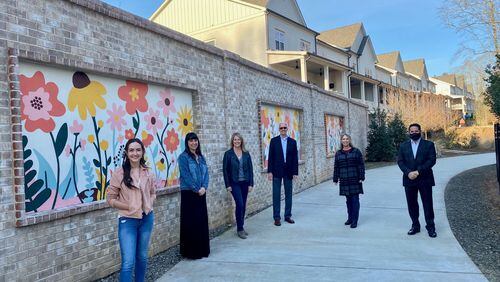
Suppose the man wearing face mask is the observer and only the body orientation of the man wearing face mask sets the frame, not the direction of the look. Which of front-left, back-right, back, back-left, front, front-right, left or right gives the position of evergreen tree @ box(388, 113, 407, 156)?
back

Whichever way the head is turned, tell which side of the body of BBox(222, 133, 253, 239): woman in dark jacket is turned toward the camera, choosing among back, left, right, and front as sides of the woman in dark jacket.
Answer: front

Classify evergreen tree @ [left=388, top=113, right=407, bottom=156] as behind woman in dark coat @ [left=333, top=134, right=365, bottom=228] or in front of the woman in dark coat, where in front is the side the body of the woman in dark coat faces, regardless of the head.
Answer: behind

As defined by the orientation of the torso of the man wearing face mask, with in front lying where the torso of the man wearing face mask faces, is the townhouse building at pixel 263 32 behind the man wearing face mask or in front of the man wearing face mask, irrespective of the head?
behind

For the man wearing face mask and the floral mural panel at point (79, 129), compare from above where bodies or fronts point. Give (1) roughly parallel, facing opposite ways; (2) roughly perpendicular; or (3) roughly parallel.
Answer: roughly perpendicular

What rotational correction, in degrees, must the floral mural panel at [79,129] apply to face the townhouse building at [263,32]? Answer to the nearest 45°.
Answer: approximately 90° to its left

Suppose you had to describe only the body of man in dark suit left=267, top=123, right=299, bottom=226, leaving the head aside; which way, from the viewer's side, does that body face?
toward the camera

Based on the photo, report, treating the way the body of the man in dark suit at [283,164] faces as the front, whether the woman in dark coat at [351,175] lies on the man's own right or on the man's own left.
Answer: on the man's own left

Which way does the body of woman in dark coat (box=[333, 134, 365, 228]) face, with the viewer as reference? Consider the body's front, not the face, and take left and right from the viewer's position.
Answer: facing the viewer

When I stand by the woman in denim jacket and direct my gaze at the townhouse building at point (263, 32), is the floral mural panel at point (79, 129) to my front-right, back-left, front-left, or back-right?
back-left

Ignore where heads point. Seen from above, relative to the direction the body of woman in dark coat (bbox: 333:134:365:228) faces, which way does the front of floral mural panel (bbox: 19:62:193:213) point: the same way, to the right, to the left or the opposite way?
to the left

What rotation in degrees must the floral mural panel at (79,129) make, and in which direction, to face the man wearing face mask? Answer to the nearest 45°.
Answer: approximately 45° to its left

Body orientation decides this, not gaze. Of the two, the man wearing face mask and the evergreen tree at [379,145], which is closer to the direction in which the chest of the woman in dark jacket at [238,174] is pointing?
the man wearing face mask

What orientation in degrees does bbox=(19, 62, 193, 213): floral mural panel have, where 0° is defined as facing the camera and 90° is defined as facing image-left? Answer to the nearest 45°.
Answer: approximately 315°

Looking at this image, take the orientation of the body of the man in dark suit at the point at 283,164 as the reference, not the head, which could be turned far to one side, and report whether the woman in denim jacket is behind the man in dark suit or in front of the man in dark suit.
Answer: in front
